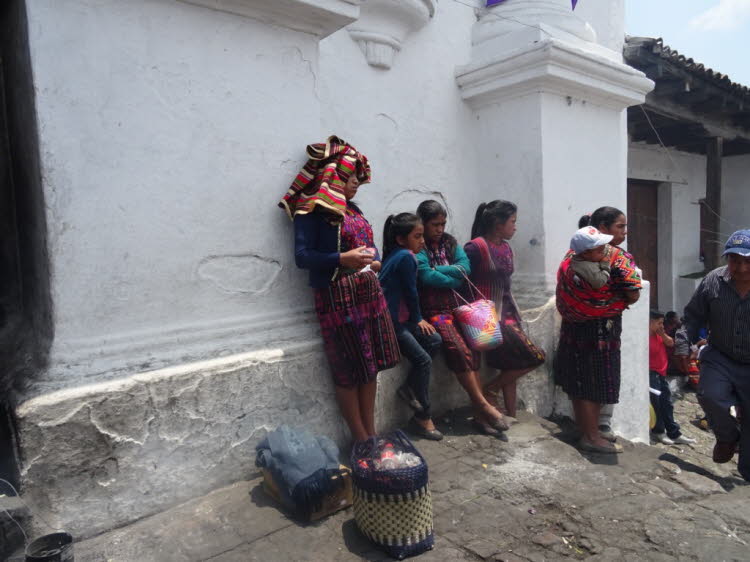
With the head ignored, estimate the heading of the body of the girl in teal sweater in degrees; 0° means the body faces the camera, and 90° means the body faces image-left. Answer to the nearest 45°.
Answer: approximately 315°

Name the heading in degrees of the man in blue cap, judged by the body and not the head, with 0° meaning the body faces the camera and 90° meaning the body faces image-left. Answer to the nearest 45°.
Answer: approximately 0°

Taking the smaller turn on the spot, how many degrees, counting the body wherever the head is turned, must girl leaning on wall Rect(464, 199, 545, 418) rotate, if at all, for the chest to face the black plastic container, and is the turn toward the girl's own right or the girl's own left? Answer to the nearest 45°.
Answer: approximately 90° to the girl's own right

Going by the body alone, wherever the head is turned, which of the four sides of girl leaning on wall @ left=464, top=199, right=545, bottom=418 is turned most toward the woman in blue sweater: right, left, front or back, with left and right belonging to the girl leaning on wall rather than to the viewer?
right

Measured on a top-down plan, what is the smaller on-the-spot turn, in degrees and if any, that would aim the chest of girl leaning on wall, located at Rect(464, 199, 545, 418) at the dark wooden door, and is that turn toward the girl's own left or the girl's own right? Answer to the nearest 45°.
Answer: approximately 135° to the girl's own left

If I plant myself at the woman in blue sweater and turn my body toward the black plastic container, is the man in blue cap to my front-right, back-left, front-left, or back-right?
back-left

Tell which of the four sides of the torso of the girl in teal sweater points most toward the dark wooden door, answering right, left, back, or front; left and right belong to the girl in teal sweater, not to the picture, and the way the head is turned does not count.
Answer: left

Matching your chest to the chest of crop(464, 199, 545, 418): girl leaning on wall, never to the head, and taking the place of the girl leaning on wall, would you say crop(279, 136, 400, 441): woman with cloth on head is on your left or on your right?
on your right

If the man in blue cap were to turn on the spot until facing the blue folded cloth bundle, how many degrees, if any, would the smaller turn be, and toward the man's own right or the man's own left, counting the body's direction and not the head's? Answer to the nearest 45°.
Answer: approximately 45° to the man's own right
